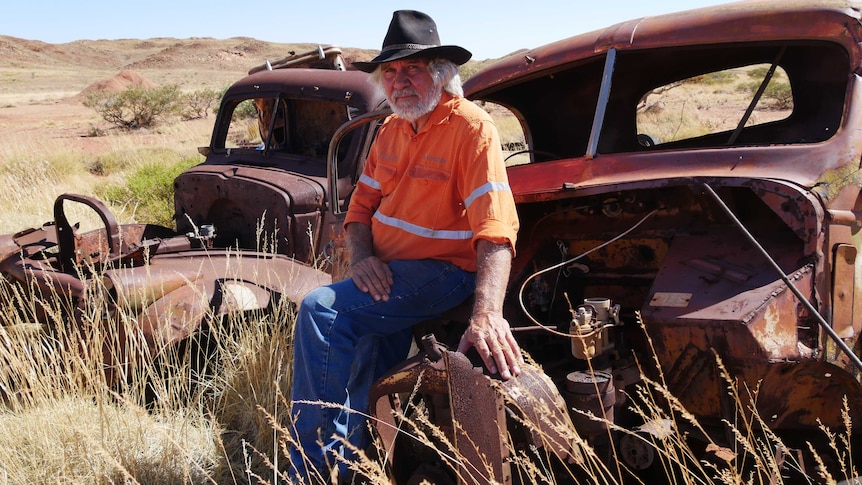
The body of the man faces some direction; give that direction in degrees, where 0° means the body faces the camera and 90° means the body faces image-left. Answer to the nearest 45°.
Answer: approximately 45°

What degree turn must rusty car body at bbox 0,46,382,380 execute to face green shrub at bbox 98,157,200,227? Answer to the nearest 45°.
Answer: approximately 135° to its right

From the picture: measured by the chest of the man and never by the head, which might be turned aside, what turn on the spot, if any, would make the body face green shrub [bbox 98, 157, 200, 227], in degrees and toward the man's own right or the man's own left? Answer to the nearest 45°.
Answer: approximately 90° to the man's own right

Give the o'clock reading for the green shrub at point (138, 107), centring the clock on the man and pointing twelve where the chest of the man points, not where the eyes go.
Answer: The green shrub is roughly at 4 o'clock from the man.

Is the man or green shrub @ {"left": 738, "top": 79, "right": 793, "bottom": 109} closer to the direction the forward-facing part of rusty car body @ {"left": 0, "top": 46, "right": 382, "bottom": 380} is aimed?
the man

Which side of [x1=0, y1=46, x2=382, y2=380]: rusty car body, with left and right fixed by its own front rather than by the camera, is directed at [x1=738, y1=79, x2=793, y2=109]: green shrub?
back

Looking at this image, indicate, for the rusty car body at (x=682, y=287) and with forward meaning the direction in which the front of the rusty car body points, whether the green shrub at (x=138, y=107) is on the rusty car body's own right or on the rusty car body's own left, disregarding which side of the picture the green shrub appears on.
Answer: on the rusty car body's own right

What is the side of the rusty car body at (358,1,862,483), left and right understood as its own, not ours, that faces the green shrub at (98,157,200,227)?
right

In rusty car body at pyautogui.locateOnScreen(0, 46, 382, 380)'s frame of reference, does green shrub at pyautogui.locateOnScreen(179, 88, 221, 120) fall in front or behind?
behind

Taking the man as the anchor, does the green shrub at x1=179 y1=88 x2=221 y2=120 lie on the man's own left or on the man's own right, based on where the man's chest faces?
on the man's own right

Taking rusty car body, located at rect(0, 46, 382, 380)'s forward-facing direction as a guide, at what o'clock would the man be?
The man is roughly at 10 o'clock from the rusty car body.

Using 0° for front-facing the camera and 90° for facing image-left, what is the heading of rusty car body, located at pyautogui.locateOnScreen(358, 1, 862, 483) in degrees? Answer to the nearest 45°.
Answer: approximately 45°
